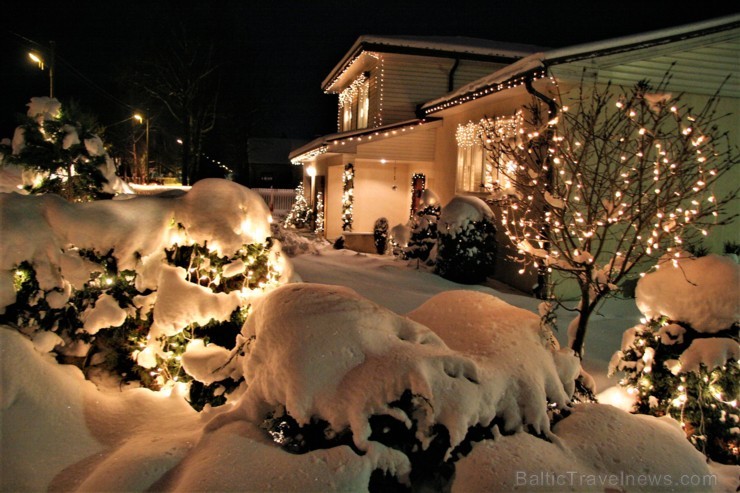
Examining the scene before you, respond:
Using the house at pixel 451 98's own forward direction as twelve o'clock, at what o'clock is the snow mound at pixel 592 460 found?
The snow mound is roughly at 10 o'clock from the house.

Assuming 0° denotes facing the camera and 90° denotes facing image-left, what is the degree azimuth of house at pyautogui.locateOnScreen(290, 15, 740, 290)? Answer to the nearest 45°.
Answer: approximately 45°

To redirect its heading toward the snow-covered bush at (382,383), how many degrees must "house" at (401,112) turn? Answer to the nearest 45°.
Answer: approximately 45° to its left

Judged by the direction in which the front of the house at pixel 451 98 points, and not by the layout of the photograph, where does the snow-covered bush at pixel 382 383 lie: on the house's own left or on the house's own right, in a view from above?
on the house's own left
